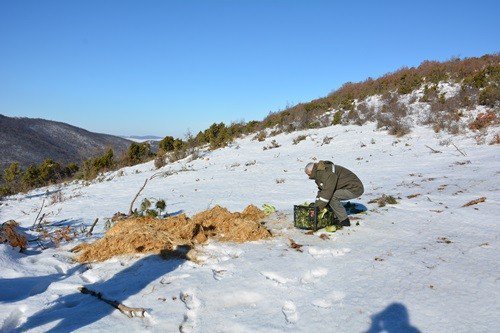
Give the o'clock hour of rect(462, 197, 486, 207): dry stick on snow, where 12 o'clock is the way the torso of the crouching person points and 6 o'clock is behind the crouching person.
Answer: The dry stick on snow is roughly at 5 o'clock from the crouching person.

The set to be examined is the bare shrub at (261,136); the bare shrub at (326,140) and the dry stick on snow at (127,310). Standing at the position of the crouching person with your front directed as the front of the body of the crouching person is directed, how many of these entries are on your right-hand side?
2

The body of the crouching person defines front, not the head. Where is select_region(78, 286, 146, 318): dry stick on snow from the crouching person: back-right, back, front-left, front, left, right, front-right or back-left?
front-left

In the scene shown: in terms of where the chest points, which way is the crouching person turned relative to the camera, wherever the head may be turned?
to the viewer's left

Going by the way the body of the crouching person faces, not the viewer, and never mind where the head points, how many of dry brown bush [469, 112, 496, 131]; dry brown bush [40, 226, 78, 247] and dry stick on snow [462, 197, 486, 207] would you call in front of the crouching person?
1

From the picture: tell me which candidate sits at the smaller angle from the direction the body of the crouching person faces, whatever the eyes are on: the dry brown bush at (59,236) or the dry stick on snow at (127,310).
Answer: the dry brown bush

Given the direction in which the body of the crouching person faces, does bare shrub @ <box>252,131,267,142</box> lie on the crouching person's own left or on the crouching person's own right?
on the crouching person's own right

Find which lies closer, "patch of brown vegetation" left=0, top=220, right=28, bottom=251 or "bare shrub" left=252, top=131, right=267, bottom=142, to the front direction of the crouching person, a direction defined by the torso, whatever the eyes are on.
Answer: the patch of brown vegetation

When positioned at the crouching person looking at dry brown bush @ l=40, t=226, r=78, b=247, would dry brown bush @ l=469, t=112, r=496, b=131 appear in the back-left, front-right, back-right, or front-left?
back-right

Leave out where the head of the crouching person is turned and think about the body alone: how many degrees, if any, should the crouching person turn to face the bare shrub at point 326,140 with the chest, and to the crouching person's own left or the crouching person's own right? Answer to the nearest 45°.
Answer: approximately 90° to the crouching person's own right

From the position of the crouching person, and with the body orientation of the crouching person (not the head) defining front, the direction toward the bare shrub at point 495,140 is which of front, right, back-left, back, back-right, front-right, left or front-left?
back-right

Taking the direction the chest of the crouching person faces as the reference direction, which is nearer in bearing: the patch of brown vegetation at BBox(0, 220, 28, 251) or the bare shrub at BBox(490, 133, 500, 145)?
the patch of brown vegetation

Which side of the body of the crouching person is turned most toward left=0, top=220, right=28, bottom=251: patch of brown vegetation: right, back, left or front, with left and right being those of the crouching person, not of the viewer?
front
